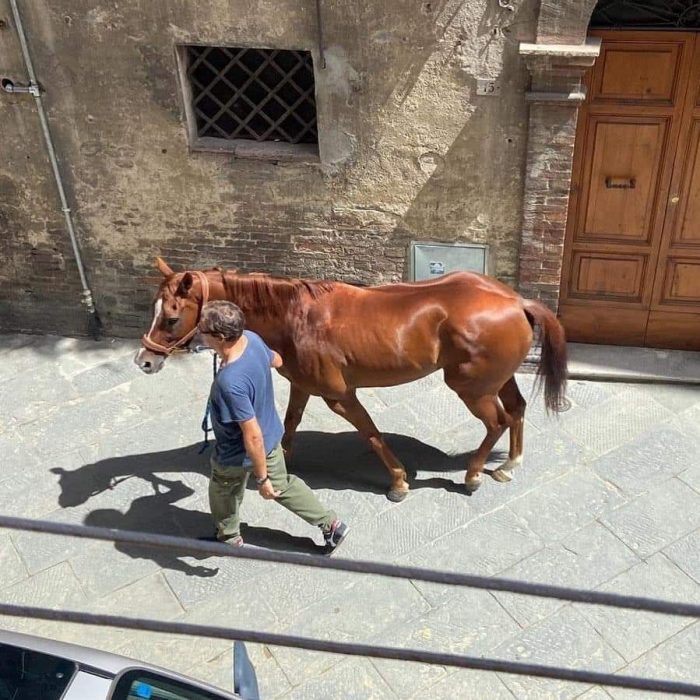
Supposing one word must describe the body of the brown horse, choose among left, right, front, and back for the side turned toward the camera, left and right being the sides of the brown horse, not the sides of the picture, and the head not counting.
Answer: left

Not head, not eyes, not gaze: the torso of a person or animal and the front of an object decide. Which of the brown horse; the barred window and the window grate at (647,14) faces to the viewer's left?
the brown horse

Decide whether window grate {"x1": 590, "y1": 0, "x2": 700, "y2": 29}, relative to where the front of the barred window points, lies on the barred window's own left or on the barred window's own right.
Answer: on the barred window's own left

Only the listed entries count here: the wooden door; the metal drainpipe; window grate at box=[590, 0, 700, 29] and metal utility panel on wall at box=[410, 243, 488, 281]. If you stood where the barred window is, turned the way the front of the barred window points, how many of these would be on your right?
1

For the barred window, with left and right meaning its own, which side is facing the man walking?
front

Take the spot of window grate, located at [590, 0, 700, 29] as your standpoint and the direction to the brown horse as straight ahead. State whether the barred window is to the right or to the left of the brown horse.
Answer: right

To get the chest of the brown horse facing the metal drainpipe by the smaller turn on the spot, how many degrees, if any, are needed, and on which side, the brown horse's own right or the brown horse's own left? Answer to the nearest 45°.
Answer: approximately 45° to the brown horse's own right

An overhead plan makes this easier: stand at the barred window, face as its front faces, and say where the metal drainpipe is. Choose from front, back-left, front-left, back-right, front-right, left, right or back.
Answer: right

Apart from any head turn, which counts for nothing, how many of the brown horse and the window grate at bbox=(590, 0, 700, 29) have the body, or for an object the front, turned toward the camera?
1

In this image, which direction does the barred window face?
toward the camera

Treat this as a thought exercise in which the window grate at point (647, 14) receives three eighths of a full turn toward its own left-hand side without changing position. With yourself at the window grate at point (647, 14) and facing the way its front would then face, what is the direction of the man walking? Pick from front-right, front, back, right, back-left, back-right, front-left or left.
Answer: back

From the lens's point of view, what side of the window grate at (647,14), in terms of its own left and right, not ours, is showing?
front

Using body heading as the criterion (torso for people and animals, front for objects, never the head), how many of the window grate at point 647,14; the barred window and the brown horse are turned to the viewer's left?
1

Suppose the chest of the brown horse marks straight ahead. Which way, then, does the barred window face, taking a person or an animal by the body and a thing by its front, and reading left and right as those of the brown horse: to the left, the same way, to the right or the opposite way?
to the left

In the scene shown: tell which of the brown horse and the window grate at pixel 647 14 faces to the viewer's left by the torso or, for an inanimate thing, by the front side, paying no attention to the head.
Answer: the brown horse

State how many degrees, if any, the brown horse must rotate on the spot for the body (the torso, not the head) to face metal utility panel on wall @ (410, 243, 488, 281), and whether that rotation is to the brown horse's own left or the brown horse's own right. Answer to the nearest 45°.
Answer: approximately 135° to the brown horse's own right
